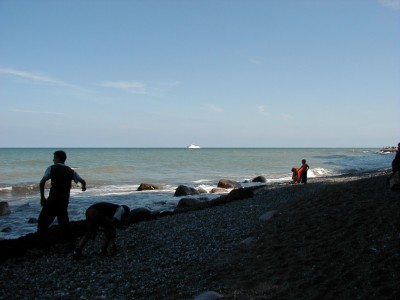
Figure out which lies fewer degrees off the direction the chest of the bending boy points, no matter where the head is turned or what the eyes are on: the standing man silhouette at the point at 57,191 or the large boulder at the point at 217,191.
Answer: the large boulder

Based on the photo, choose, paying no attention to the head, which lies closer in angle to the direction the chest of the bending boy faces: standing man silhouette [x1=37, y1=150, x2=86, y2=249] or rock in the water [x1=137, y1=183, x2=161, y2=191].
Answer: the rock in the water

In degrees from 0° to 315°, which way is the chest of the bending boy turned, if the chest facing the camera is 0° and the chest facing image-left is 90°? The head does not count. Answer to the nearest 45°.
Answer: approximately 270°

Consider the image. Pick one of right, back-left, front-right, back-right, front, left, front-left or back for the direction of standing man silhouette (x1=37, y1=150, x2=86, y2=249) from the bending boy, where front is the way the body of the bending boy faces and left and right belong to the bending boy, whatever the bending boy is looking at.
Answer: back

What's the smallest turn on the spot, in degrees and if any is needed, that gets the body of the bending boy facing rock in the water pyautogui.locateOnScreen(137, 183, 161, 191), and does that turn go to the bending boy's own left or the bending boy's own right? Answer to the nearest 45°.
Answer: approximately 90° to the bending boy's own left

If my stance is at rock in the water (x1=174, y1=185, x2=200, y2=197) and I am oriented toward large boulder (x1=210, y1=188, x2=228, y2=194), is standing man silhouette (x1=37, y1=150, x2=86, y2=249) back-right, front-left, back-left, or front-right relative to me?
back-right

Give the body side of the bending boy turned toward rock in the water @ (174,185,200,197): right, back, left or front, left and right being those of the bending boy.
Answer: left

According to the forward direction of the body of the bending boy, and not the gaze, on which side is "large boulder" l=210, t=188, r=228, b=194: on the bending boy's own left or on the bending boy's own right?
on the bending boy's own left
